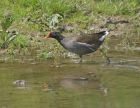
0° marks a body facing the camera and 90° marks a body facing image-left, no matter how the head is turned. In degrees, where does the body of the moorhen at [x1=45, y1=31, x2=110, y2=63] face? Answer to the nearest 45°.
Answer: approximately 90°
